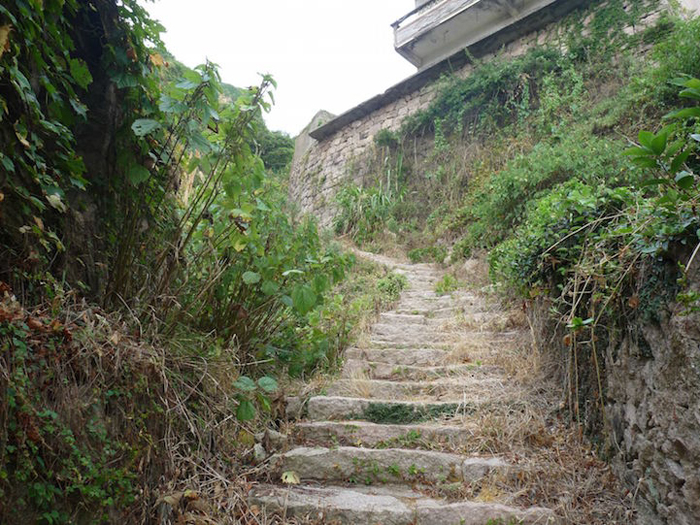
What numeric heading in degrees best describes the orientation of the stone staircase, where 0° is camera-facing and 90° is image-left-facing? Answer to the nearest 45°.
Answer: approximately 0°

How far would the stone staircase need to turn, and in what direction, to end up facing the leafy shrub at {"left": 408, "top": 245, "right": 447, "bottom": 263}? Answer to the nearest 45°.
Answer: approximately 180°

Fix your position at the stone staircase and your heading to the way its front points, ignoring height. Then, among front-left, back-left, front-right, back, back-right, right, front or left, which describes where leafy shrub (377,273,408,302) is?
back

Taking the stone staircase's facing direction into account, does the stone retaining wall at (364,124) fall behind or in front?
behind

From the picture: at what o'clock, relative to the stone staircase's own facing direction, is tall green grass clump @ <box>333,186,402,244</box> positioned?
The tall green grass clump is roughly at 6 o'clock from the stone staircase.
